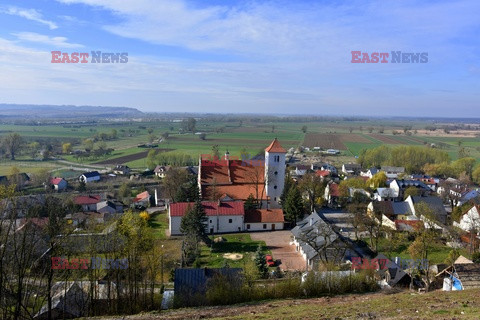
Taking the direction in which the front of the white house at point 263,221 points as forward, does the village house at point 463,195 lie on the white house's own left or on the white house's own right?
on the white house's own left

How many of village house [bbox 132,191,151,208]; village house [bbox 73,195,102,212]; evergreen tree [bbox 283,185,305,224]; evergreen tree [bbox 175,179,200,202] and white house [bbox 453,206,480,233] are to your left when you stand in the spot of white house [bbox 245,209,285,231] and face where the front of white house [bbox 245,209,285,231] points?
2

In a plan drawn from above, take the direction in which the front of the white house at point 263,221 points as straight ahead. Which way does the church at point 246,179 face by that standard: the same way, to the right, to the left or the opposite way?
to the left

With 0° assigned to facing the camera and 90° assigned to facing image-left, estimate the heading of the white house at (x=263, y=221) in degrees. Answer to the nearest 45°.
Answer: approximately 0°

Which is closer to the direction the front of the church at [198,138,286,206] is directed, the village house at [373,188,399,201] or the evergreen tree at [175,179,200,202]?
the village house

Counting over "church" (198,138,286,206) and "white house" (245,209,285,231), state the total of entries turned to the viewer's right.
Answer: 1

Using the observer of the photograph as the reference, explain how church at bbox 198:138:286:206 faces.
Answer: facing to the right of the viewer

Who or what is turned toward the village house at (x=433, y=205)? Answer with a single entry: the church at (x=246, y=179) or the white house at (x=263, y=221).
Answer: the church

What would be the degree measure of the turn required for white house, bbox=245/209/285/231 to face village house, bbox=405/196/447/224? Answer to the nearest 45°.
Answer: approximately 90° to its left

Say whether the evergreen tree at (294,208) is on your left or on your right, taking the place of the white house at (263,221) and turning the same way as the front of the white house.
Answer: on your left

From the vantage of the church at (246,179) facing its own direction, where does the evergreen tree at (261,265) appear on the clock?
The evergreen tree is roughly at 3 o'clock from the church.

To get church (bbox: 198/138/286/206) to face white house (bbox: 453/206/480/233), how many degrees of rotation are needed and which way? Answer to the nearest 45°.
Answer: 0° — it already faces it

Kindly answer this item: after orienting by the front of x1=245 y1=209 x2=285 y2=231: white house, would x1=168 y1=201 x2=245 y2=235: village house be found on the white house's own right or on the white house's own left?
on the white house's own right

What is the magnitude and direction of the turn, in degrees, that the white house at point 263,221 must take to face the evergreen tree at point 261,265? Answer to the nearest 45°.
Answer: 0° — it already faces it
